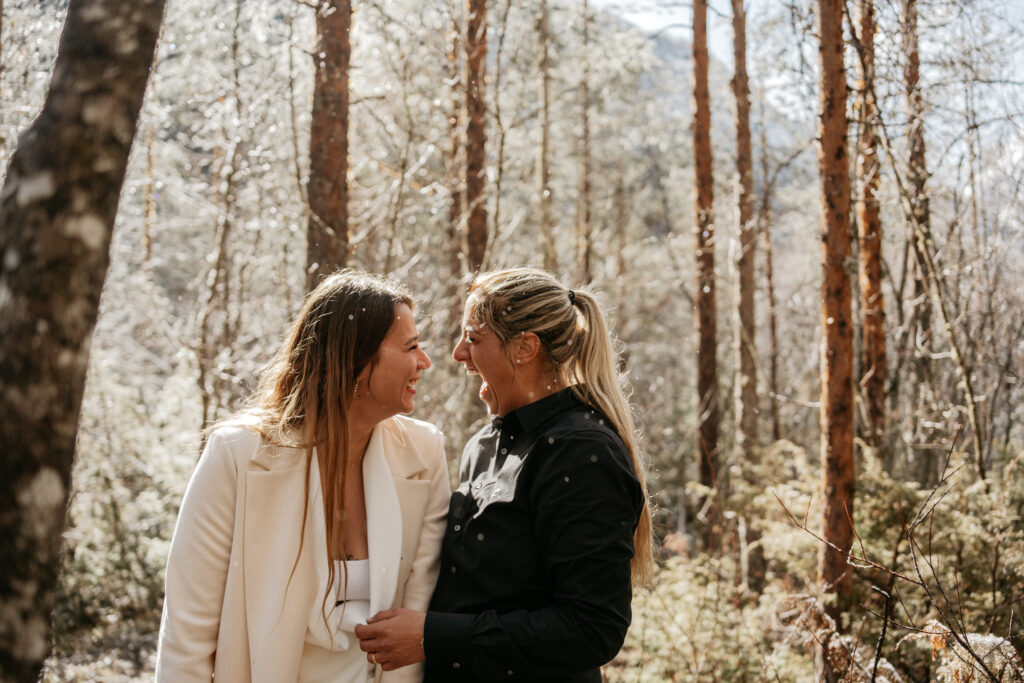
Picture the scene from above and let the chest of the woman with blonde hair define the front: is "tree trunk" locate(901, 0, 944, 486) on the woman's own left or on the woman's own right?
on the woman's own right

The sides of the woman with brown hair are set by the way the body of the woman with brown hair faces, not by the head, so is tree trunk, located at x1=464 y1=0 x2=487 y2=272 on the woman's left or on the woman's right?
on the woman's left

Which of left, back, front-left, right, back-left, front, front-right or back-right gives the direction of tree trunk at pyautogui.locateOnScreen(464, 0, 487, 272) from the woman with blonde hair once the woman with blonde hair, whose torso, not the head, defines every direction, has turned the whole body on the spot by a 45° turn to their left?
back-right

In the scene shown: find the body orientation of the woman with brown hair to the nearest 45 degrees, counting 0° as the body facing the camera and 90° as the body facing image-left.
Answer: approximately 315°

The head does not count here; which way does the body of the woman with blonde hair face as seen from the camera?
to the viewer's left

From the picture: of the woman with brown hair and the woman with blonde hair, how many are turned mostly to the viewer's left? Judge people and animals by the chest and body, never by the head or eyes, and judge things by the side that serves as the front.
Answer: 1

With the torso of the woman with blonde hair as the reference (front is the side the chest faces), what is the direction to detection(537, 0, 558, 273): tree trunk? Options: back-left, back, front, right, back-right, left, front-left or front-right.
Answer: right

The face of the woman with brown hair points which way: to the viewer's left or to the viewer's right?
to the viewer's right

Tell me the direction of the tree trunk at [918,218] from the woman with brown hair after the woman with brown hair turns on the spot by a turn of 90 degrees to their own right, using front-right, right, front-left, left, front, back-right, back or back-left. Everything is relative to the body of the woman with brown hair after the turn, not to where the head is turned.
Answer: back

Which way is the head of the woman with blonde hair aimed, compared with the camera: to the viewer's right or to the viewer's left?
to the viewer's left
